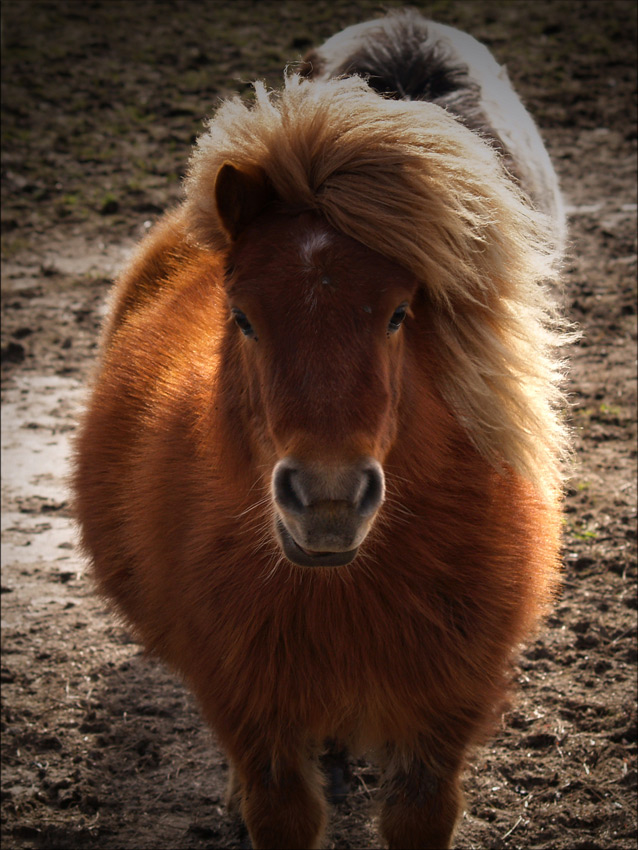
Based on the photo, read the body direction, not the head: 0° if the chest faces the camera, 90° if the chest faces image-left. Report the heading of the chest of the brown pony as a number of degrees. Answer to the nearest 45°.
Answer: approximately 0°
